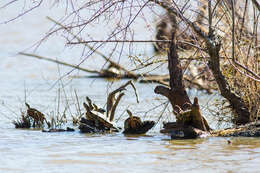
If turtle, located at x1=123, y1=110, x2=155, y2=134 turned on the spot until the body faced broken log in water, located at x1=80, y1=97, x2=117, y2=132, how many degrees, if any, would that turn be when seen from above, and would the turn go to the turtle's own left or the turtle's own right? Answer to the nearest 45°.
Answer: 0° — it already faces it

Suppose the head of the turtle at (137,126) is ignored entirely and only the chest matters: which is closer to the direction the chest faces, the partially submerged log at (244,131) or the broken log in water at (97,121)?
the broken log in water

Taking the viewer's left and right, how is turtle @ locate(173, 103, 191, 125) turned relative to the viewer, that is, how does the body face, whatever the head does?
facing to the left of the viewer

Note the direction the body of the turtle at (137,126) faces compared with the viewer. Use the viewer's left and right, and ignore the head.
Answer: facing to the left of the viewer
